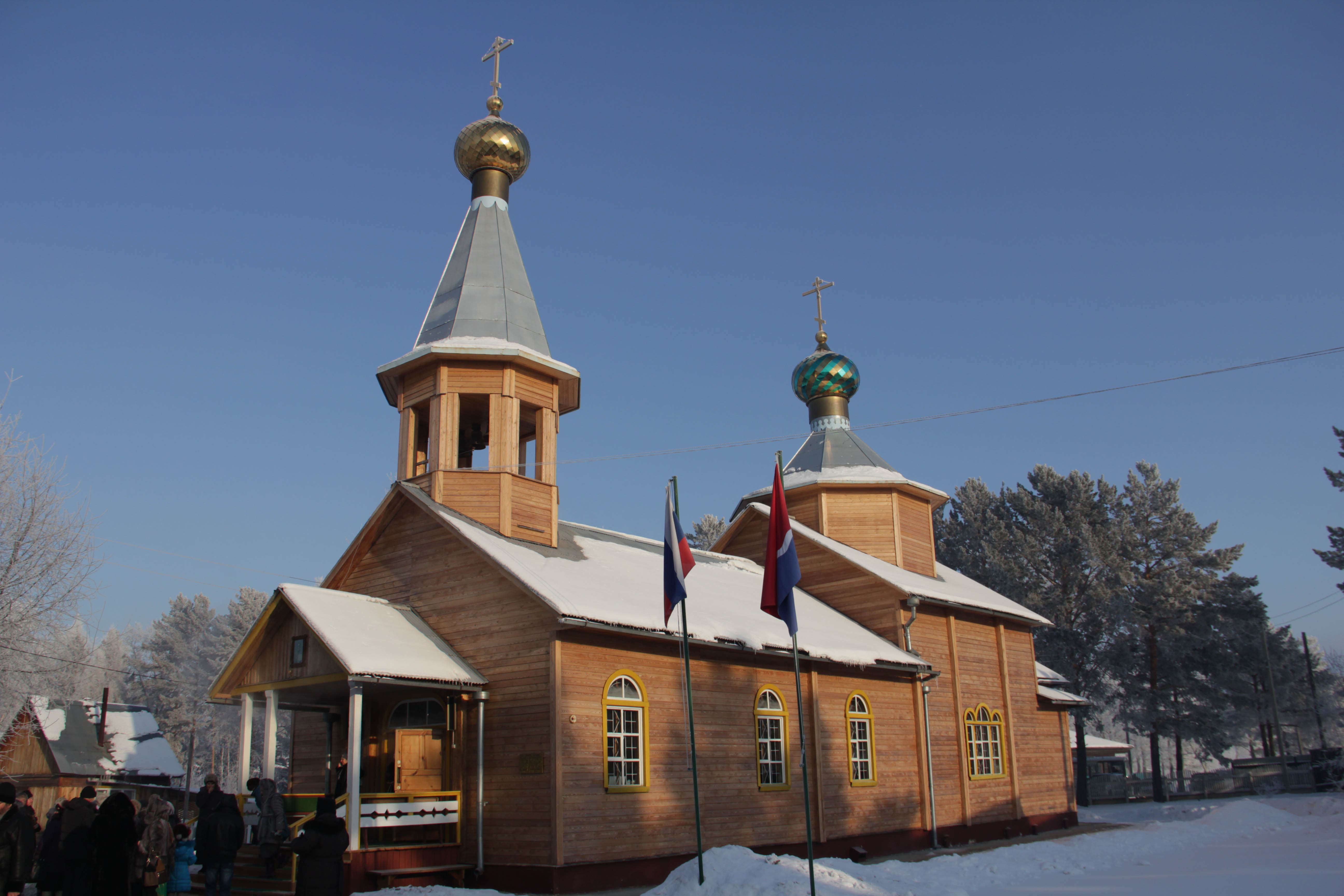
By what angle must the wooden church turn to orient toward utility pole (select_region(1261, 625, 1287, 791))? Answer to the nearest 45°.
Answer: approximately 180°

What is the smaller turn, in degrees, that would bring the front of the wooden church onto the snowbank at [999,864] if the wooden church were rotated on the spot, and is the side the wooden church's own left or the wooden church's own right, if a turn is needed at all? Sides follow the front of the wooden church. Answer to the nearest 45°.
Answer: approximately 135° to the wooden church's own left

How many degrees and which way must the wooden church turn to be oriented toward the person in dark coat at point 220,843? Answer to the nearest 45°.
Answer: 0° — it already faces them

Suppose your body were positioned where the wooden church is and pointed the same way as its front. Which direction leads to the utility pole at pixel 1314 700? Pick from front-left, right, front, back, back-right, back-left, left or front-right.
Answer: back

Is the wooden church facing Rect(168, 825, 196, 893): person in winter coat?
yes

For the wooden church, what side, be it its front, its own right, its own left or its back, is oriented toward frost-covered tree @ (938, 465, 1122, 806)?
back

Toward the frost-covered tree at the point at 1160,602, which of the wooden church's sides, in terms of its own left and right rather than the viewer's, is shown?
back

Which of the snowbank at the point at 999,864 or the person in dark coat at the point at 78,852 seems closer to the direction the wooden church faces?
the person in dark coat

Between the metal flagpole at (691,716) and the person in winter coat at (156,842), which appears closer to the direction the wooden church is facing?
the person in winter coat

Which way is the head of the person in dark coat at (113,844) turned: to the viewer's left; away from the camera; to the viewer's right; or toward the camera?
away from the camera

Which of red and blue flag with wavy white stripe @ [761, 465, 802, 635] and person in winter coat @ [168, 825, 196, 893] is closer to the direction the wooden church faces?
the person in winter coat

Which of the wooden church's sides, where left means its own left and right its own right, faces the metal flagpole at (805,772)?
left

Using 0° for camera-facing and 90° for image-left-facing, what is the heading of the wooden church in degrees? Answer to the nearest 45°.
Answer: approximately 45°

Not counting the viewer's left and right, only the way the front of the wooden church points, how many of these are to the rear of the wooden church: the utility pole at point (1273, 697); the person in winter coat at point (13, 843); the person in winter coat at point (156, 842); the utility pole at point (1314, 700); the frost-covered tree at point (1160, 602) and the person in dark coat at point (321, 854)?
3
